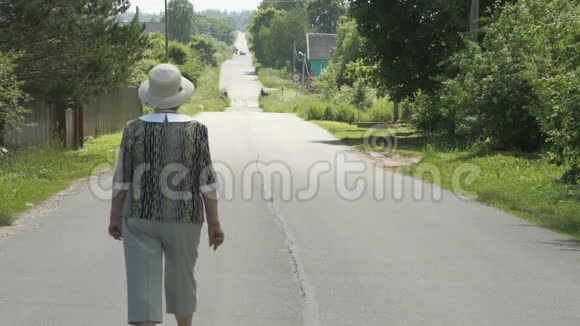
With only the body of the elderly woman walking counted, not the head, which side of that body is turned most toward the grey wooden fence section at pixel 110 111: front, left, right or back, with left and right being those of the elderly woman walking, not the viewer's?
front

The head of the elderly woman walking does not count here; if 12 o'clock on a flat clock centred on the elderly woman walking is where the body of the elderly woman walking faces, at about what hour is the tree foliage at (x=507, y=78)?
The tree foliage is roughly at 1 o'clock from the elderly woman walking.

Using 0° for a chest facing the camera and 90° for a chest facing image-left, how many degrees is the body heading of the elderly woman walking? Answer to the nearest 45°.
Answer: approximately 180°

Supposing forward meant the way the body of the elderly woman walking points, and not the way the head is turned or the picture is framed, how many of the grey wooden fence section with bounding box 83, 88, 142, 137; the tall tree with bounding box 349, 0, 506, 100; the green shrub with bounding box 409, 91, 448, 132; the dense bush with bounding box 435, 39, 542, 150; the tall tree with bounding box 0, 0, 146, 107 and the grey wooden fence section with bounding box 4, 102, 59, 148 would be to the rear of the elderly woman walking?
0

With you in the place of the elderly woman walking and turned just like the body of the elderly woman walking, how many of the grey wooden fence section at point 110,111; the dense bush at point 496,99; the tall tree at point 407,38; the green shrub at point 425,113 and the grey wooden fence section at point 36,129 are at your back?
0

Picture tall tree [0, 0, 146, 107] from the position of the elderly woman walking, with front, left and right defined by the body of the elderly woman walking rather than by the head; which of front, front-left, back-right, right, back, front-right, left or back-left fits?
front

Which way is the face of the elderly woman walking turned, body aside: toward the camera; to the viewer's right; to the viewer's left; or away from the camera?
away from the camera

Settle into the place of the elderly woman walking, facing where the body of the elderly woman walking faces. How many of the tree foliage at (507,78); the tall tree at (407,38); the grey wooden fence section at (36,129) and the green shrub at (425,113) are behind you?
0

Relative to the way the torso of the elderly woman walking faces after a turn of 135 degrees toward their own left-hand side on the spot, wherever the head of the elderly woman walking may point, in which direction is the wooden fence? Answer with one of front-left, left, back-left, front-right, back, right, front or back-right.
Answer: back-right

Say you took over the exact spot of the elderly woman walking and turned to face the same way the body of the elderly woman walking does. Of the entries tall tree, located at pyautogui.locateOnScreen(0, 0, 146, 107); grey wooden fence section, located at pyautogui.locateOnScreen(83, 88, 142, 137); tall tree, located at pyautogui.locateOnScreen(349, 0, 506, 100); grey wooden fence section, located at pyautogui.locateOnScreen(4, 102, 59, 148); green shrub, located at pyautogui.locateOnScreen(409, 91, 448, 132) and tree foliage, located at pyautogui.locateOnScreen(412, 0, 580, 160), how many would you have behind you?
0

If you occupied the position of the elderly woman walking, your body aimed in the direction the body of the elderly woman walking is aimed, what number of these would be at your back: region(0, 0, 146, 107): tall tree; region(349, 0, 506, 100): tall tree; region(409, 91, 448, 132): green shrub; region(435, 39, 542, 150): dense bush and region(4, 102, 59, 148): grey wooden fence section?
0
